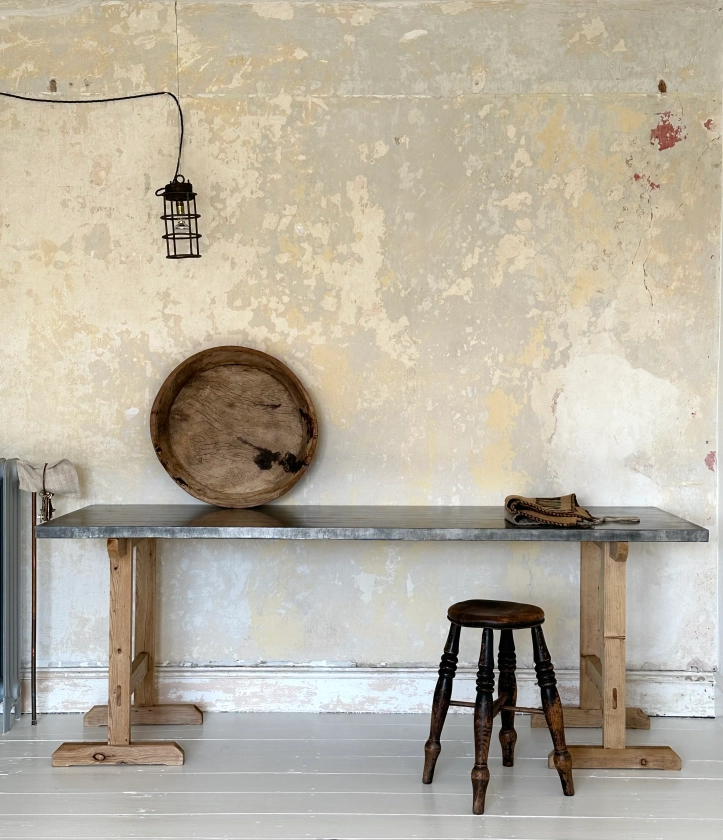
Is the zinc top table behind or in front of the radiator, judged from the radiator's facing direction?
in front

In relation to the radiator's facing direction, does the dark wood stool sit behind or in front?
in front
